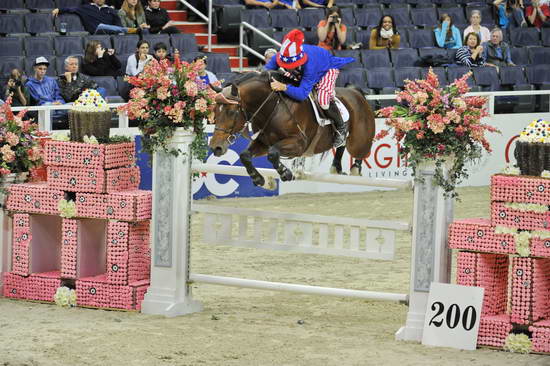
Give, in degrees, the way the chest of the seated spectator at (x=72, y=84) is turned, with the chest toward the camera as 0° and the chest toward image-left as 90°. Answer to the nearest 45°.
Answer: approximately 315°

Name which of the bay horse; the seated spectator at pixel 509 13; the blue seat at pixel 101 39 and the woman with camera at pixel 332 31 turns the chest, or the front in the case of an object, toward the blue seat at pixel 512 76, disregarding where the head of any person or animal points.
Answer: the seated spectator

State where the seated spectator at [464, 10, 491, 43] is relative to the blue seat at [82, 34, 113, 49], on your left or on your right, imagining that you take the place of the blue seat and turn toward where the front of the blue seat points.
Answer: on your left

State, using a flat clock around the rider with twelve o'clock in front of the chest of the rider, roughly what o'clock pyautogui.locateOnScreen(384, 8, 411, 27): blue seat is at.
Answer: The blue seat is roughly at 5 o'clock from the rider.

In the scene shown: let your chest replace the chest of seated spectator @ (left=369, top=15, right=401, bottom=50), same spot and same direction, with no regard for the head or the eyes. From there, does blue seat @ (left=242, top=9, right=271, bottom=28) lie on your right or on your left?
on your right

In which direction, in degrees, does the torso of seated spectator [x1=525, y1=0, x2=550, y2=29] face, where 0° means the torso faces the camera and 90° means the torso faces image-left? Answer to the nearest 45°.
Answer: approximately 0°

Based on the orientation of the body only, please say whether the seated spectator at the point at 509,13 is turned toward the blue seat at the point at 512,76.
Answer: yes
